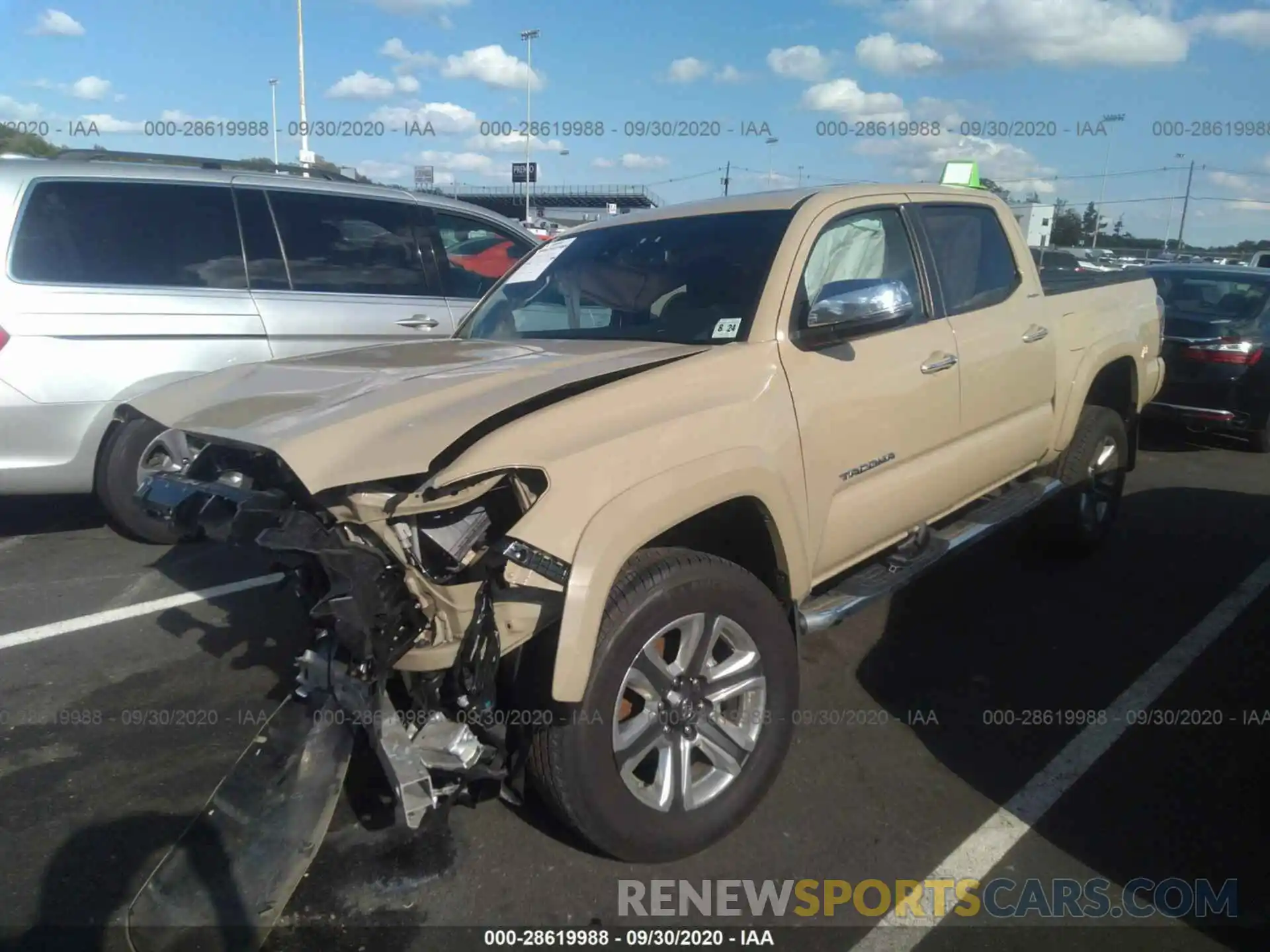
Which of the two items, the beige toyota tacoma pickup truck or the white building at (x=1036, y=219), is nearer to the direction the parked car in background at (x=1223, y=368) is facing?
the white building

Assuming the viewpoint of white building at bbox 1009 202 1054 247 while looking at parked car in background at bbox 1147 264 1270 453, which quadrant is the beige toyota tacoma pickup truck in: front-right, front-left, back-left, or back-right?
front-right

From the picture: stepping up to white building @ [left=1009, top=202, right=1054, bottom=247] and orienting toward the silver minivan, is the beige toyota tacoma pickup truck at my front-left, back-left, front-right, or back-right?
front-left

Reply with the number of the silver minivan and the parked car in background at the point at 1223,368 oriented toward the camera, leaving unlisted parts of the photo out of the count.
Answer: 0

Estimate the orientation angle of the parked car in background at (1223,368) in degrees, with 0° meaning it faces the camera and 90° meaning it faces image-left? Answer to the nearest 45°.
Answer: approximately 225°

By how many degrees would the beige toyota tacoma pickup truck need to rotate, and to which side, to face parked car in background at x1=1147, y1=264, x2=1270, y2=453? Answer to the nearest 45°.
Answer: approximately 180°

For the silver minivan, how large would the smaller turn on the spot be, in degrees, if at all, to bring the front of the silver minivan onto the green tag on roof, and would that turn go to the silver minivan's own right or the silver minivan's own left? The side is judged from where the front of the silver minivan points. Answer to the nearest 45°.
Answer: approximately 45° to the silver minivan's own right

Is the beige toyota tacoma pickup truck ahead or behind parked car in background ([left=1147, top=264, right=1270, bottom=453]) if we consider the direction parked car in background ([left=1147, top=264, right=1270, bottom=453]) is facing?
behind

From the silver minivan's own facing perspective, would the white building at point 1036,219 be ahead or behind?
ahead

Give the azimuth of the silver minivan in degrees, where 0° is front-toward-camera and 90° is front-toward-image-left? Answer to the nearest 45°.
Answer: approximately 225°

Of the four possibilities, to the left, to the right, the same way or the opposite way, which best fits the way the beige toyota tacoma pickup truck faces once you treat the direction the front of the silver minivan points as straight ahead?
the opposite way

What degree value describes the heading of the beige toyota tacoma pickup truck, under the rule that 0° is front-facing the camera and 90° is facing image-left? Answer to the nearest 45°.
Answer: approximately 45°

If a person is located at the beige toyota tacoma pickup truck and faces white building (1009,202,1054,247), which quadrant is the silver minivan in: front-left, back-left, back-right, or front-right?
front-left

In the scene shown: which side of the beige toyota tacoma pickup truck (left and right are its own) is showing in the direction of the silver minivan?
right

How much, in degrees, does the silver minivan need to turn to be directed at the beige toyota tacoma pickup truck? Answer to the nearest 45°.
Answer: approximately 90° to its right
